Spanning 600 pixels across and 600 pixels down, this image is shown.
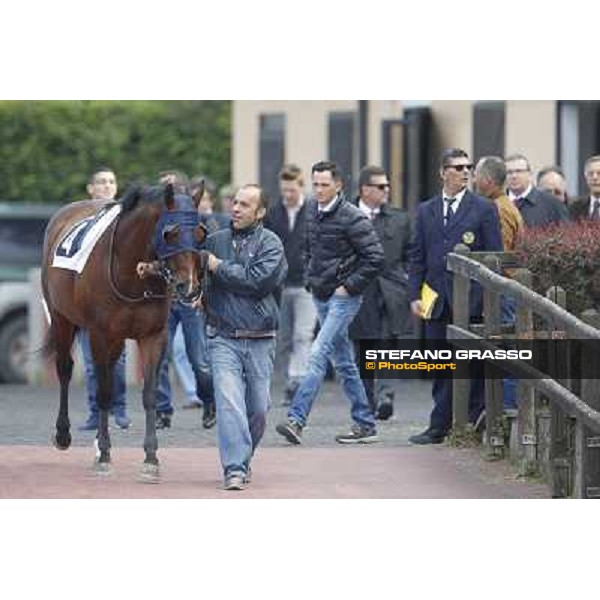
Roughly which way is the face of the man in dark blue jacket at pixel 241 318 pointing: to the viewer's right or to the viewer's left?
to the viewer's left

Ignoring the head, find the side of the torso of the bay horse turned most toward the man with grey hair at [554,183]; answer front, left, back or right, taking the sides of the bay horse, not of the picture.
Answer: left

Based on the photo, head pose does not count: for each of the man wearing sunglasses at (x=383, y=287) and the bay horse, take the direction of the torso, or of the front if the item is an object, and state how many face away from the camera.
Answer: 0

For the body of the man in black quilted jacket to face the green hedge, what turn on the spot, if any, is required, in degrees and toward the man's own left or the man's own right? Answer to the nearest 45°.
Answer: approximately 135° to the man's own right

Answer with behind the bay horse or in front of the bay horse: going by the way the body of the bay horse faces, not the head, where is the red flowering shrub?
in front

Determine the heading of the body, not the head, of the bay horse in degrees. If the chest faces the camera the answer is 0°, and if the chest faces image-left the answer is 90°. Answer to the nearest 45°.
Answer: approximately 315°

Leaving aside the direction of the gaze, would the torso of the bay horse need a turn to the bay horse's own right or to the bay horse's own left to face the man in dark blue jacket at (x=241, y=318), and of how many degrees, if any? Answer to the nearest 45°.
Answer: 0° — it already faces them

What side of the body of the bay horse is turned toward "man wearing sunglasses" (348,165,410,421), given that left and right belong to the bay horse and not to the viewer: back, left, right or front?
left

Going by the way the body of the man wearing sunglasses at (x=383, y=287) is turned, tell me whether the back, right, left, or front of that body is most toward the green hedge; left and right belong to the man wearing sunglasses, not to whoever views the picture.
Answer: back

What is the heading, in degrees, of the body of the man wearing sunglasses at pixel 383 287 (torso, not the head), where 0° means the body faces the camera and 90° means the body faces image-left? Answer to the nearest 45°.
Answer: approximately 0°

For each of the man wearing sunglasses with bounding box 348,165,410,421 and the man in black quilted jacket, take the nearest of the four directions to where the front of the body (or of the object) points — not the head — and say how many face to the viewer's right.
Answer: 0

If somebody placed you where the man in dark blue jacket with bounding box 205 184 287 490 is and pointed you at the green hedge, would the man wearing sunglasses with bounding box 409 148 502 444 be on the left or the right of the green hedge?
right
